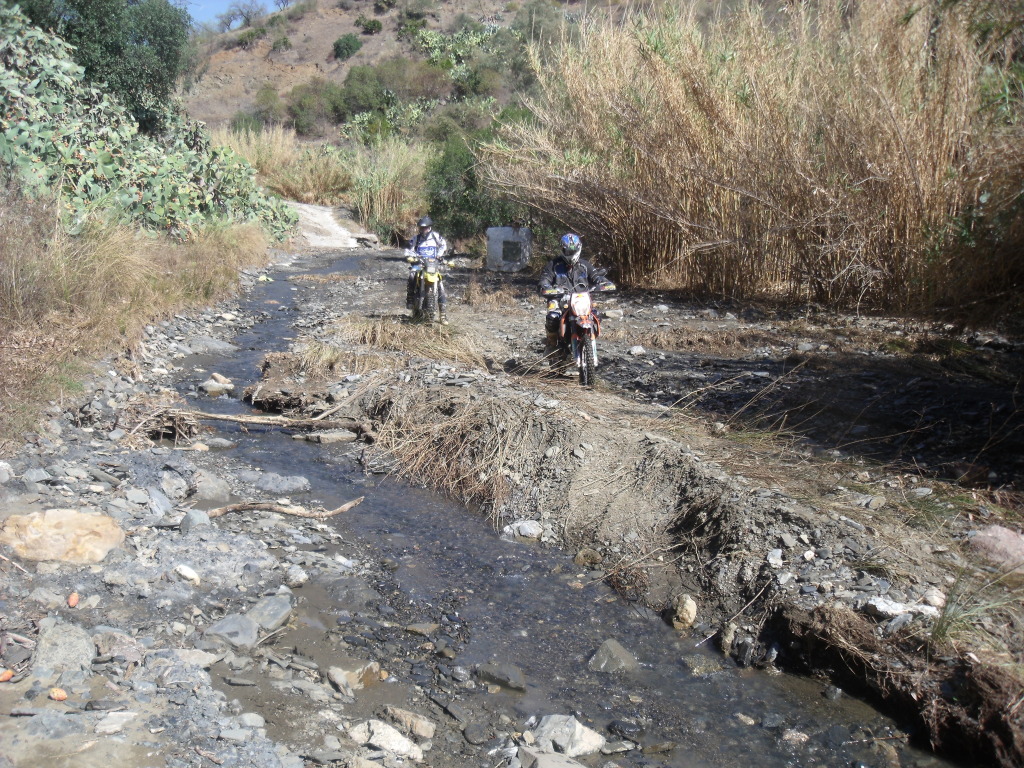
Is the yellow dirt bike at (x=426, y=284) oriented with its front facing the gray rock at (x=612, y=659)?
yes

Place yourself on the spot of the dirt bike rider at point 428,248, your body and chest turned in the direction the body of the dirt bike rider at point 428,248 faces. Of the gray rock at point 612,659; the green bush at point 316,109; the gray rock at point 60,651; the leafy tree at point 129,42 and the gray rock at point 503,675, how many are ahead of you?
3

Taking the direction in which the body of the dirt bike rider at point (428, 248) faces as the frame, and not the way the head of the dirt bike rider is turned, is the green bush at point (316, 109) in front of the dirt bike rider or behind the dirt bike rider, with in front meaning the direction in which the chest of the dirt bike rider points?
behind

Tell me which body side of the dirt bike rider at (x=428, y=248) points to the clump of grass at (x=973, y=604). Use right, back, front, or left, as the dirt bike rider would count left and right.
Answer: front

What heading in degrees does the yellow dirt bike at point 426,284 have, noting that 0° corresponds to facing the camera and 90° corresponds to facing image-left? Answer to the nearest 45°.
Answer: approximately 0°

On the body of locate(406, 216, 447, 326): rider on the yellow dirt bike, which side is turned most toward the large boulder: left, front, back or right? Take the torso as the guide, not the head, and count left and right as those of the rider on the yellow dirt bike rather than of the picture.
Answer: front

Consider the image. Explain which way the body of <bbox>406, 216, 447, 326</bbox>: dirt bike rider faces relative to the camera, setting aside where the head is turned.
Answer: toward the camera

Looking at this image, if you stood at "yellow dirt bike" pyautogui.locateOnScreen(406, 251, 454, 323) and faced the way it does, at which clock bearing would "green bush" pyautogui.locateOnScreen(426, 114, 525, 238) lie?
The green bush is roughly at 6 o'clock from the yellow dirt bike.

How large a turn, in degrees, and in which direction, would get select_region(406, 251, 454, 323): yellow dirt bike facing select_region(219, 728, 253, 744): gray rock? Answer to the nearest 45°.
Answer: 0° — it already faces it

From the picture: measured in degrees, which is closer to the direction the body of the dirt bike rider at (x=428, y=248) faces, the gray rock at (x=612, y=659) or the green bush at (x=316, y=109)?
the gray rock

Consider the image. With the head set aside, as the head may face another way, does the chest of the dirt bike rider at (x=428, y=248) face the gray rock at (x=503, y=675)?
yes
